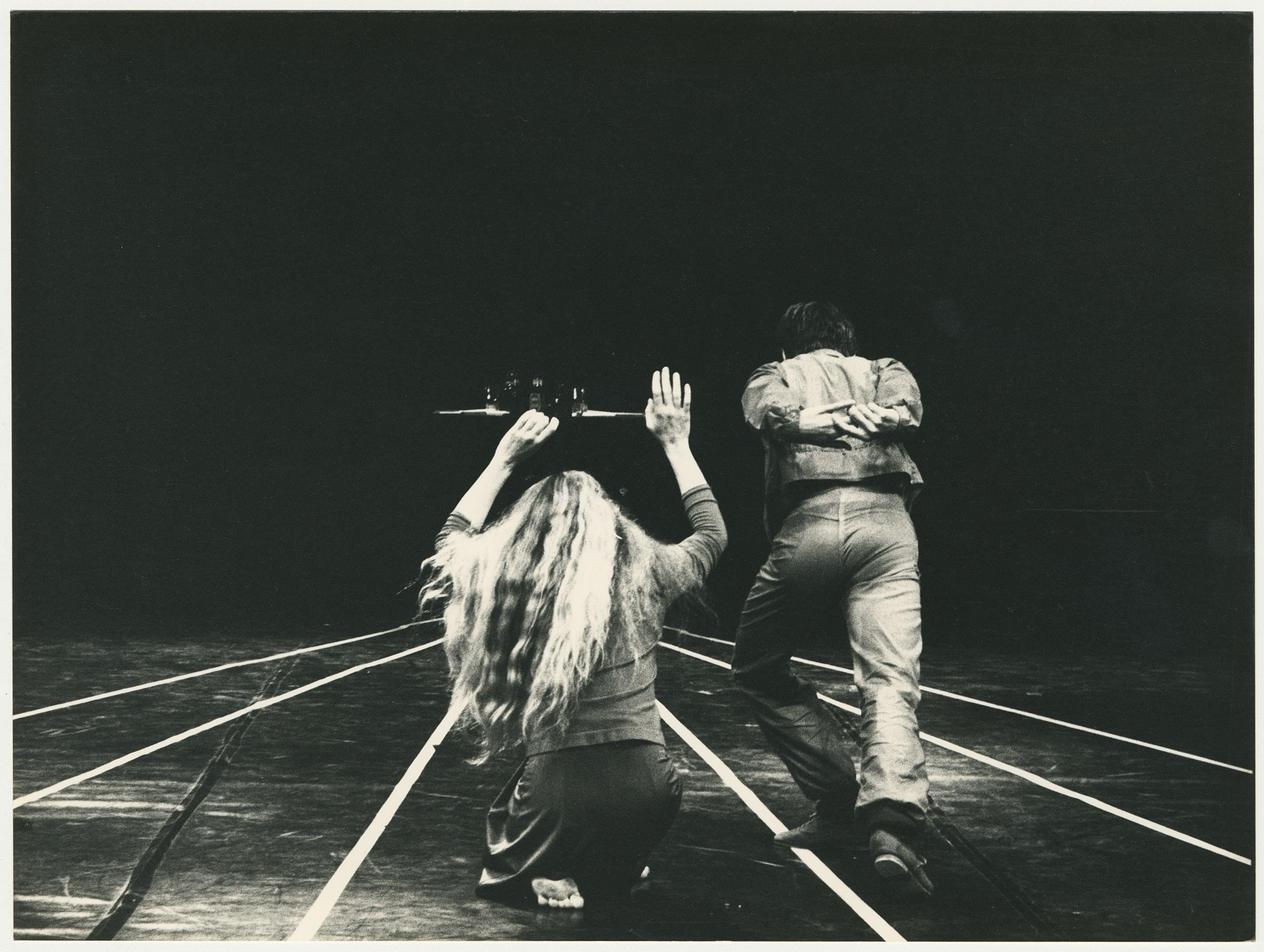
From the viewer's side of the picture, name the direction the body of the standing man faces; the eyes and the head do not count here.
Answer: away from the camera

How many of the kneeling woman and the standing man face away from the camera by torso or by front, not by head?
2

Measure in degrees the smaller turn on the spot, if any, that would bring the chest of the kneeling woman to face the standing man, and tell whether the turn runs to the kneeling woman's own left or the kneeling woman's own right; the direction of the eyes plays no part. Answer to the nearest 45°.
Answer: approximately 45° to the kneeling woman's own right

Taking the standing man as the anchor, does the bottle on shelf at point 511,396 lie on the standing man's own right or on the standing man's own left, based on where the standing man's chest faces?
on the standing man's own left

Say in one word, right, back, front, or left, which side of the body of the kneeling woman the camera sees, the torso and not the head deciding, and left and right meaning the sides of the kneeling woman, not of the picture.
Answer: back

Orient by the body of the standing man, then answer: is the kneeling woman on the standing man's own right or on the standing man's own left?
on the standing man's own left

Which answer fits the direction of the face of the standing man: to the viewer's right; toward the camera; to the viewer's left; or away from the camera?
away from the camera

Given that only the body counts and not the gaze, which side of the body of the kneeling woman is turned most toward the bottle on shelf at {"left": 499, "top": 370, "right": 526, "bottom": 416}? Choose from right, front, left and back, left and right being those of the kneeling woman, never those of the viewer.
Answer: front

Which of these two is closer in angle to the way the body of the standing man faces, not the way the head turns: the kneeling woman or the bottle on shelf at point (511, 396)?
the bottle on shelf

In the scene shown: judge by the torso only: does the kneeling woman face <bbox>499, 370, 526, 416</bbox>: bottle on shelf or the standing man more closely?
the bottle on shelf
